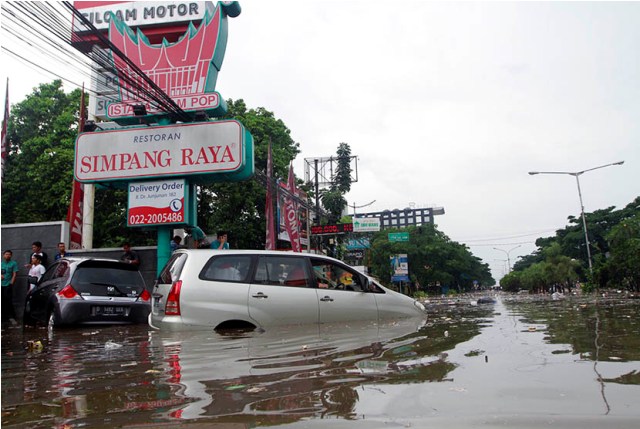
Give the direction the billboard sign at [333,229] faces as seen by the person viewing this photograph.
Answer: facing the viewer

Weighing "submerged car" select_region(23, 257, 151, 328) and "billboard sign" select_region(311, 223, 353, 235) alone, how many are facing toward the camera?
1

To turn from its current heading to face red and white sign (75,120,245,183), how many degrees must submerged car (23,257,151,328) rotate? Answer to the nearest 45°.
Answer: approximately 45° to its right

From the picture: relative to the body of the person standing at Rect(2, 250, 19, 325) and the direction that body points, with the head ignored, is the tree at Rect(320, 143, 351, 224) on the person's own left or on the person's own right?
on the person's own left

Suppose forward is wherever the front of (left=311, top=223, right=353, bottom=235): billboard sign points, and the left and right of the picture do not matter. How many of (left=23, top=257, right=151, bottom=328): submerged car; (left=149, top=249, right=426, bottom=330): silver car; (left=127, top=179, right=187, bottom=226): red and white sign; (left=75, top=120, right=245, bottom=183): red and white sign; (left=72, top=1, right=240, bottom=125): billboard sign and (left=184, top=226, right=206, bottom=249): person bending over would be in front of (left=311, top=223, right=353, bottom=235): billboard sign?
6

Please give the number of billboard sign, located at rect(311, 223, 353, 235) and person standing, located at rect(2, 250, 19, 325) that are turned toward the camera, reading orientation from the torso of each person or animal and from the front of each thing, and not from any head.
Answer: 2

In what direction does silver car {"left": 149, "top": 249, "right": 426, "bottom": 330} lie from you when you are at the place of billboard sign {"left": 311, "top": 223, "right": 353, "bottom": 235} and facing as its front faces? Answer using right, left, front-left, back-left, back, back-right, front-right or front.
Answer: front

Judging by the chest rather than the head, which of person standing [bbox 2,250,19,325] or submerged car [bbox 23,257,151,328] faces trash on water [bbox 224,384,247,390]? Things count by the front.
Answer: the person standing

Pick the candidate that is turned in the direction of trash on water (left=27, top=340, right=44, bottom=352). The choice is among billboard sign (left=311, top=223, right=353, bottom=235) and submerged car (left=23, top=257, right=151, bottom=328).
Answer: the billboard sign

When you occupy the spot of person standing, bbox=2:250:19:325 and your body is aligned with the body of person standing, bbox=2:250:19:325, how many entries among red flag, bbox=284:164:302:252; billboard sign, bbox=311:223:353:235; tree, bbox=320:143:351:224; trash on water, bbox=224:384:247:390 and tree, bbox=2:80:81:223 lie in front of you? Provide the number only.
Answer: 1

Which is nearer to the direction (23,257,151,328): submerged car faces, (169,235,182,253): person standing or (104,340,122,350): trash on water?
the person standing

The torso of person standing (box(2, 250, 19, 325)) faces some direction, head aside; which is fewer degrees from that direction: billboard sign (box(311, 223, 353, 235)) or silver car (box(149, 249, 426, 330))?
the silver car

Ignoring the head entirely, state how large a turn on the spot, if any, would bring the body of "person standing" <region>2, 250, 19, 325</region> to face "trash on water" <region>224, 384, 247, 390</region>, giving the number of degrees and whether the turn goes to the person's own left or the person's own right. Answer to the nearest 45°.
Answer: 0° — they already face it

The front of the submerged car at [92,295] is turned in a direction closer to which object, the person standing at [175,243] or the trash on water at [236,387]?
the person standing

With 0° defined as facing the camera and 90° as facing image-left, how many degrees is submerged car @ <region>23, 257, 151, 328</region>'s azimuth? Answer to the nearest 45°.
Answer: approximately 135°

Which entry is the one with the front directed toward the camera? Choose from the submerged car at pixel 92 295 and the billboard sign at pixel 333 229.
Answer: the billboard sign

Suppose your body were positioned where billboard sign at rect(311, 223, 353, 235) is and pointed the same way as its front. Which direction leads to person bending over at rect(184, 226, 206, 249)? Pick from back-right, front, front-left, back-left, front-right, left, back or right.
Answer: front

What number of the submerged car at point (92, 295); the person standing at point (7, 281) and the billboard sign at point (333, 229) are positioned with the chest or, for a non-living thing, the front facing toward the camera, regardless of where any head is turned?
2
